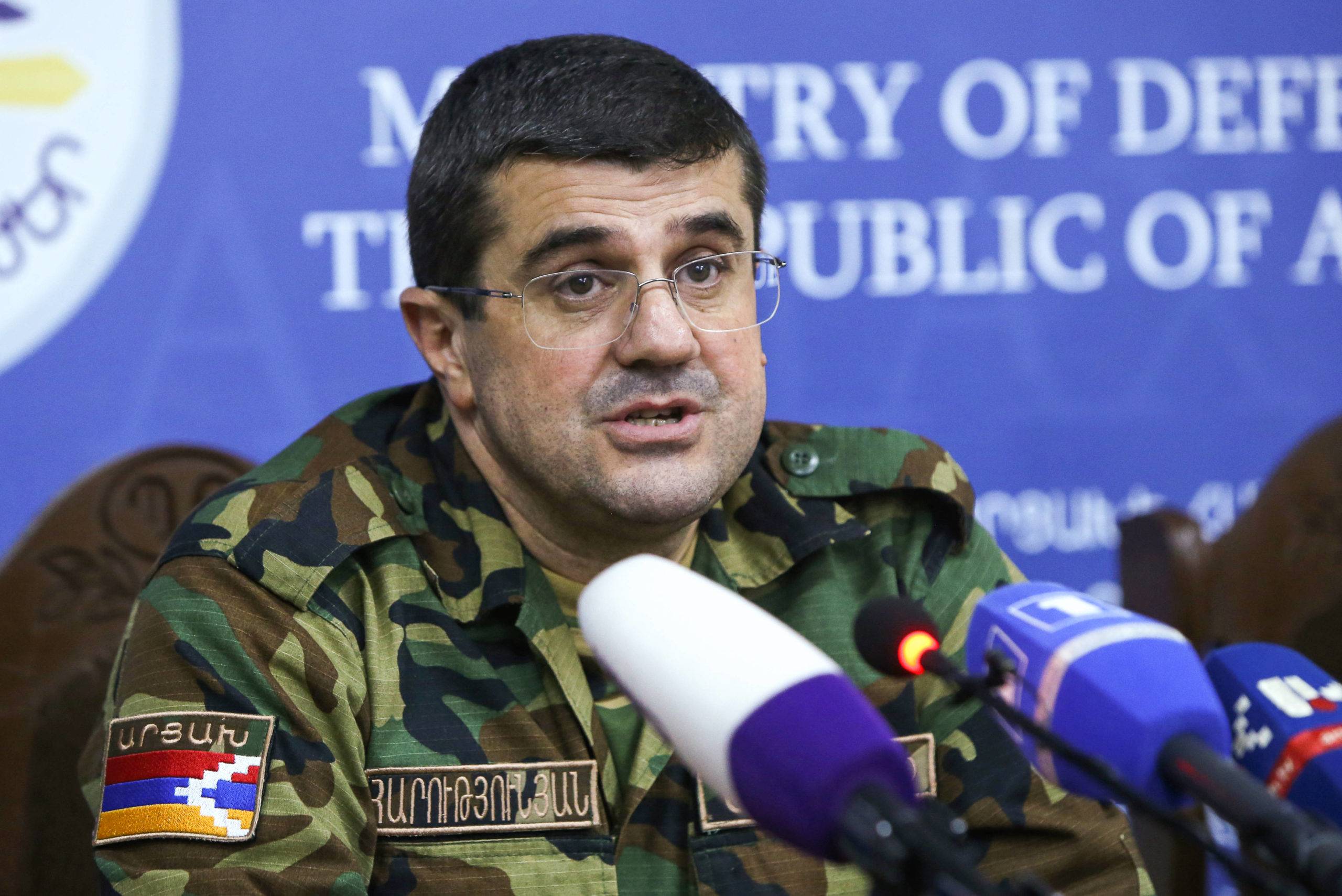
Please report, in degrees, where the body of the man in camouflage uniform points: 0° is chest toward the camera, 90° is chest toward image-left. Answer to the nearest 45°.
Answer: approximately 315°

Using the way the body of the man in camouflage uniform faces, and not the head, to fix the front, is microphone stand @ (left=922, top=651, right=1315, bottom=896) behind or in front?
in front

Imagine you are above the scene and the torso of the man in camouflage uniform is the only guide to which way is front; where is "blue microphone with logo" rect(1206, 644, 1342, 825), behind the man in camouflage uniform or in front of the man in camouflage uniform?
in front

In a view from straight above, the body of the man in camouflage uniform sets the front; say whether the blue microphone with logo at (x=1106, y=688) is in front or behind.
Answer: in front

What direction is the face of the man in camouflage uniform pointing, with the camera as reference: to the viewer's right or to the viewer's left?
to the viewer's right
